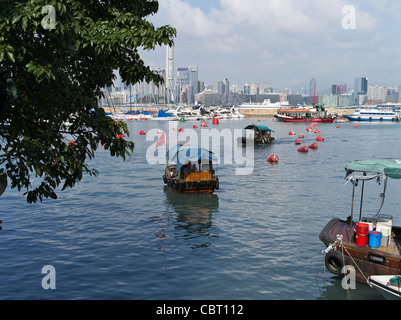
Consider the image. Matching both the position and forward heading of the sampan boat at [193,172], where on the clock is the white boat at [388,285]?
The white boat is roughly at 10 o'clock from the sampan boat.

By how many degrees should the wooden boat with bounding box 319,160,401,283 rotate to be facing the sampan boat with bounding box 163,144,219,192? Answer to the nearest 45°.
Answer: approximately 45° to its right

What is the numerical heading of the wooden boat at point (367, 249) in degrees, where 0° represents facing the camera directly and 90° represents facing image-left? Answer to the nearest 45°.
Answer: approximately 90°

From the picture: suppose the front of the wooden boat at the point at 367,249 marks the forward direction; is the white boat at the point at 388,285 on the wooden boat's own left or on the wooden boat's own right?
on the wooden boat's own left

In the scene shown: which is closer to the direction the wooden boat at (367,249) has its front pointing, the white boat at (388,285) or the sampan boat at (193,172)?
the sampan boat

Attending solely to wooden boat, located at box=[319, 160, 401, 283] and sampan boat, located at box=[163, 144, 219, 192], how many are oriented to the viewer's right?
0

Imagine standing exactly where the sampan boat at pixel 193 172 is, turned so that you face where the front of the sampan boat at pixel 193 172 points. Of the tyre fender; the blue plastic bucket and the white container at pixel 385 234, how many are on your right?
0
